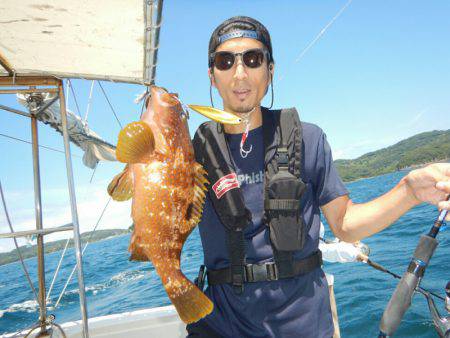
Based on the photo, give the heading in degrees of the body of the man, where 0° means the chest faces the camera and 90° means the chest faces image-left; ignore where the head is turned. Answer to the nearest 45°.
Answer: approximately 0°

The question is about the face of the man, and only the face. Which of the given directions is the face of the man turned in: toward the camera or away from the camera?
toward the camera
